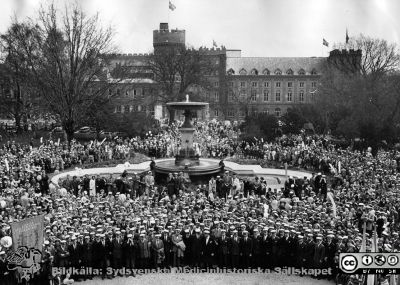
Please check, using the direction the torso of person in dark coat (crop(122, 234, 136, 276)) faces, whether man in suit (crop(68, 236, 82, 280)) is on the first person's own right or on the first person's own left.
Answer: on the first person's own right

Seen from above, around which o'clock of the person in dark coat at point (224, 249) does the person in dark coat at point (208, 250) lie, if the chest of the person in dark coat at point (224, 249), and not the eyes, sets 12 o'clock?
the person in dark coat at point (208, 250) is roughly at 3 o'clock from the person in dark coat at point (224, 249).

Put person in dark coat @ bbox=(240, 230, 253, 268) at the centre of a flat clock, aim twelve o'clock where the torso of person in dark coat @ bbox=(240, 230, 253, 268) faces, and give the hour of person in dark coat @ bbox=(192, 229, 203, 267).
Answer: person in dark coat @ bbox=(192, 229, 203, 267) is roughly at 3 o'clock from person in dark coat @ bbox=(240, 230, 253, 268).

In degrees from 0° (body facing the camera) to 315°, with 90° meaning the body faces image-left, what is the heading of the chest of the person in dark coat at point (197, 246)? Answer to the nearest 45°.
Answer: approximately 0°

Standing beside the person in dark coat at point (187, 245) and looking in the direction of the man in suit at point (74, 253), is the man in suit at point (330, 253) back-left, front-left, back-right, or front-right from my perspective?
back-left

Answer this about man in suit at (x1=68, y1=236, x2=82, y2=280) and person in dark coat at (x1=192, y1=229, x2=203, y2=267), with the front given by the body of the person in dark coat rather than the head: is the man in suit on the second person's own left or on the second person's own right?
on the second person's own right

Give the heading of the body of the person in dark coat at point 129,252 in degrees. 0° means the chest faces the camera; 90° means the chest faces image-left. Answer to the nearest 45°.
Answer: approximately 0°

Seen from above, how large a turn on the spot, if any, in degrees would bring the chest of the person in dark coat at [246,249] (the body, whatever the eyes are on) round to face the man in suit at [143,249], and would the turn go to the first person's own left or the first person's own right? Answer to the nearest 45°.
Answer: approximately 90° to the first person's own right
